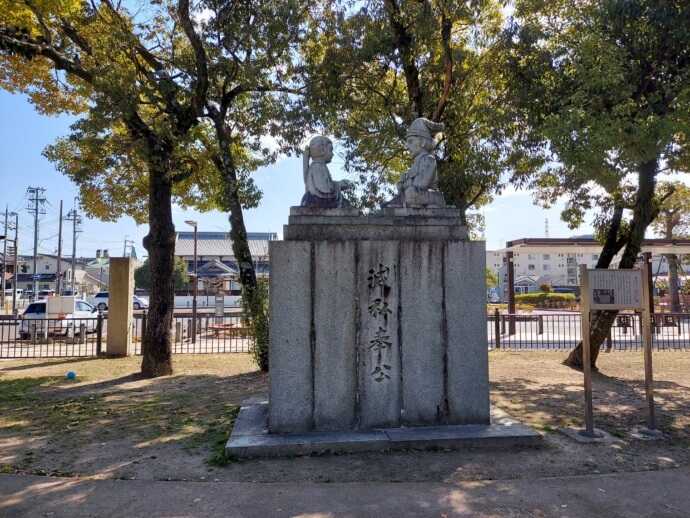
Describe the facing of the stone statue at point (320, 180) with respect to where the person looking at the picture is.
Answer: facing to the right of the viewer

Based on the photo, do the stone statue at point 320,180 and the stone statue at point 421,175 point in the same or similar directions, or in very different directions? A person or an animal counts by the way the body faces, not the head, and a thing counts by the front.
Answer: very different directions

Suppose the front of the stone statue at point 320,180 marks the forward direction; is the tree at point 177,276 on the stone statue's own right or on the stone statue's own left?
on the stone statue's own left

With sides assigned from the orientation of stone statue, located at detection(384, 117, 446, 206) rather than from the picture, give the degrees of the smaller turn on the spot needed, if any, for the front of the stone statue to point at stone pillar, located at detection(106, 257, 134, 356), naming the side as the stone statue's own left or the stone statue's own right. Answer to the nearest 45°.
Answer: approximately 45° to the stone statue's own right

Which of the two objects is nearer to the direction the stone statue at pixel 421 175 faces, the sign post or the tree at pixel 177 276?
the tree

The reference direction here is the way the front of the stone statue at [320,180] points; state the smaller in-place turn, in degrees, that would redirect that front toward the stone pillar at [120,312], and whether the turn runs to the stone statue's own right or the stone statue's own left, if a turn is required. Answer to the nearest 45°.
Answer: approximately 135° to the stone statue's own left

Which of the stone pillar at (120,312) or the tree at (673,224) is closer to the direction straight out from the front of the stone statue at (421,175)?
the stone pillar

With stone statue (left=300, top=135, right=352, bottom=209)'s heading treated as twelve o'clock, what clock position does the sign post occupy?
The sign post is roughly at 12 o'clock from the stone statue.

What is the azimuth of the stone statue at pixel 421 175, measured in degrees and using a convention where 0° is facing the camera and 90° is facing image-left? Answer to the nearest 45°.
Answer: approximately 90°

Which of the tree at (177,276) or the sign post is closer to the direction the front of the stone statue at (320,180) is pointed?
the sign post

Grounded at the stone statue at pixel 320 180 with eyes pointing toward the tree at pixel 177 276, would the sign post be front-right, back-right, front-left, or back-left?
back-right

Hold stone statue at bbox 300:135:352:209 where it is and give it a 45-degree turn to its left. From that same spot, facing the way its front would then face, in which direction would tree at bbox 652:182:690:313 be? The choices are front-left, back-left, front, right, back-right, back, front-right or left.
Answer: front

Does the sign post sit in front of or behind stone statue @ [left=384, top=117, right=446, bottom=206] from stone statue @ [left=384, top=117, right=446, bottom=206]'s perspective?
behind

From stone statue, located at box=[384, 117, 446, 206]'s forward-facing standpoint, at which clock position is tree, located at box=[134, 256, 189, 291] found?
The tree is roughly at 2 o'clock from the stone statue.

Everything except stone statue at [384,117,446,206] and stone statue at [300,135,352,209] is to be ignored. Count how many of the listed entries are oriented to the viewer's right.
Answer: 1

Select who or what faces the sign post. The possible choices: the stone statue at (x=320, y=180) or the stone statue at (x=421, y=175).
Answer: the stone statue at (x=320, y=180)
